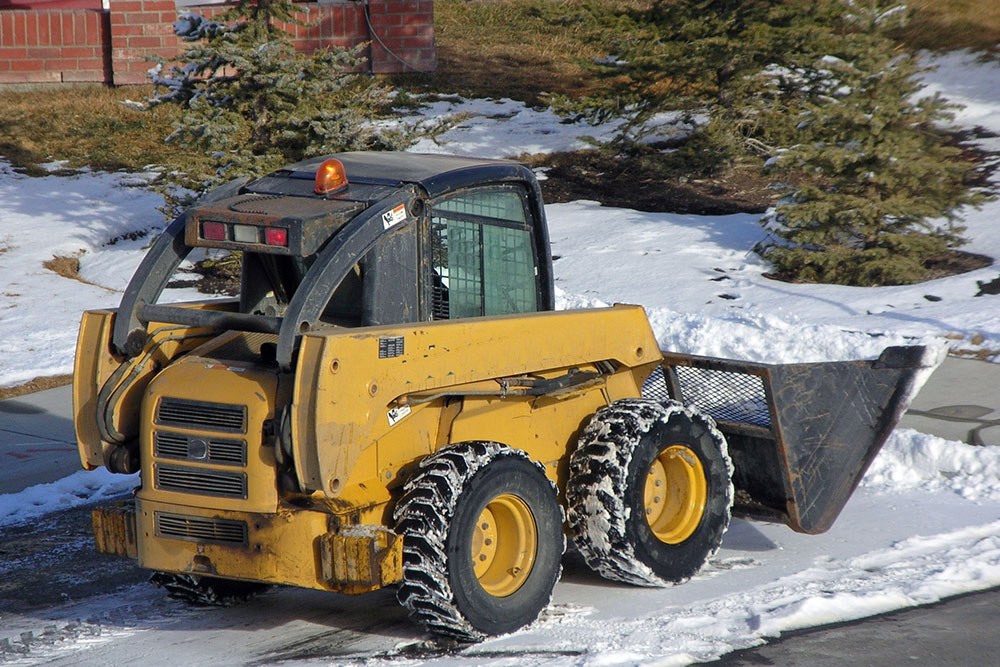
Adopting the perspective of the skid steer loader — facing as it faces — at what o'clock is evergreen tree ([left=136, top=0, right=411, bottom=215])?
The evergreen tree is roughly at 10 o'clock from the skid steer loader.

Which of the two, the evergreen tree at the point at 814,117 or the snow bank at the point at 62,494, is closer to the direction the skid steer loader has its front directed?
the evergreen tree

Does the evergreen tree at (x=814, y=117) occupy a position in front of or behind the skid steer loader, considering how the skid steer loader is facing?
in front

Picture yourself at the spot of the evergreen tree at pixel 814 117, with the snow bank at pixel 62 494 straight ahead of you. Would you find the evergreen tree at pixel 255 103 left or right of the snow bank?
right

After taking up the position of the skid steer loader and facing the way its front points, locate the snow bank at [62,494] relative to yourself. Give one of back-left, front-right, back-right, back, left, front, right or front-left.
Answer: left

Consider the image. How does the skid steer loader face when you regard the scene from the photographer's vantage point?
facing away from the viewer and to the right of the viewer

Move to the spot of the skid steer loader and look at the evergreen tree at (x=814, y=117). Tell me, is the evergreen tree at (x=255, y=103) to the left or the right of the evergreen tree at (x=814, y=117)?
left
